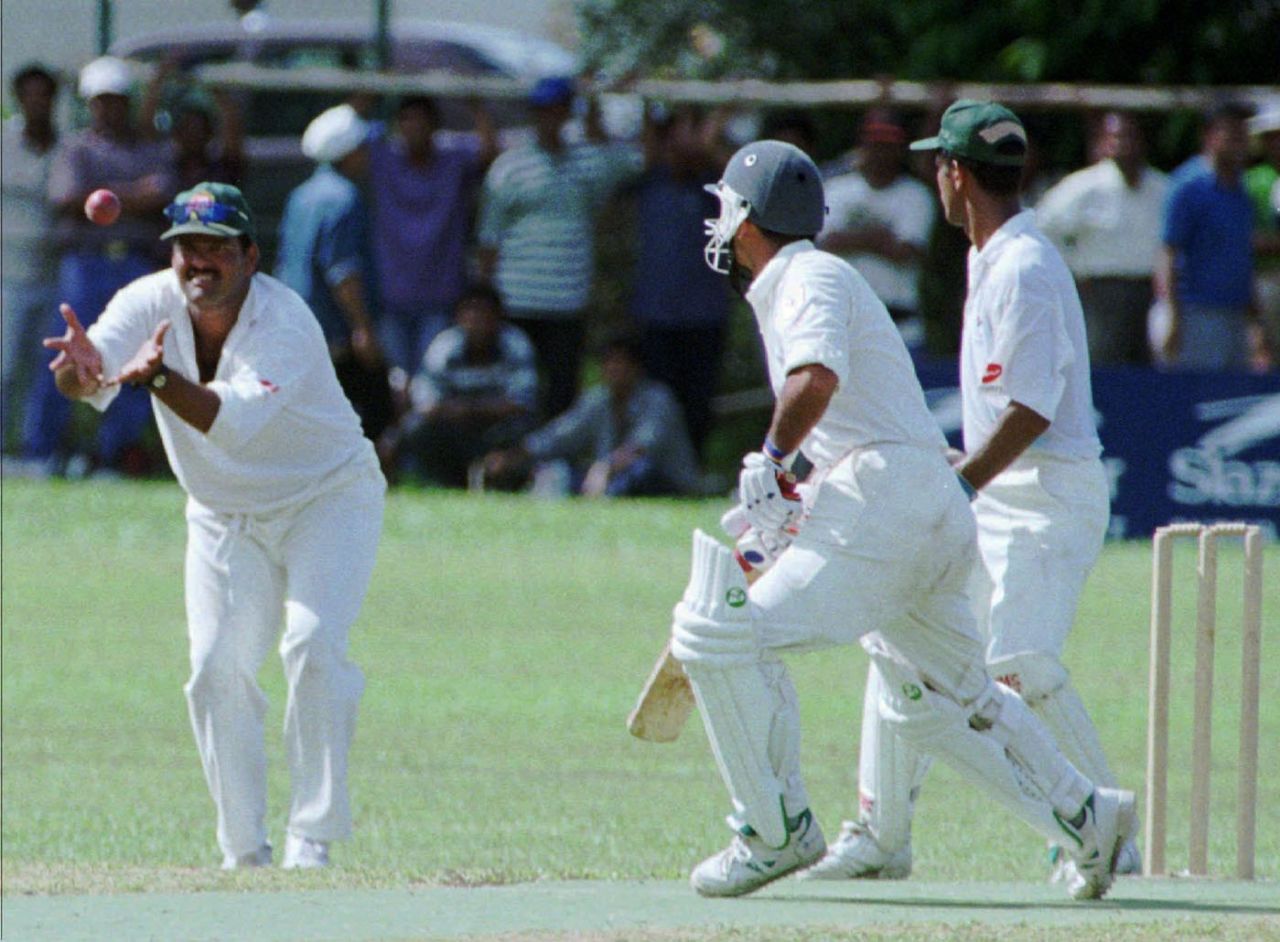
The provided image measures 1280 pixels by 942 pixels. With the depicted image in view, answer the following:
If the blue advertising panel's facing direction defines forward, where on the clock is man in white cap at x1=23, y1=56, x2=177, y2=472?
The man in white cap is roughly at 3 o'clock from the blue advertising panel.

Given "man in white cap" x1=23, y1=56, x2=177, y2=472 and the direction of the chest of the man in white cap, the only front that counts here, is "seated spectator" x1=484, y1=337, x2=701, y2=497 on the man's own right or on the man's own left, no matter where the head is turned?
on the man's own left

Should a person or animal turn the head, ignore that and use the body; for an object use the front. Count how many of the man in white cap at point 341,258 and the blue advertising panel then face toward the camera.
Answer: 1

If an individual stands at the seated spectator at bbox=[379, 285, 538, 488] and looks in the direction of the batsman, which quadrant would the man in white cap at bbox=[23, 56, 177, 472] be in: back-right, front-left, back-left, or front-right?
back-right
